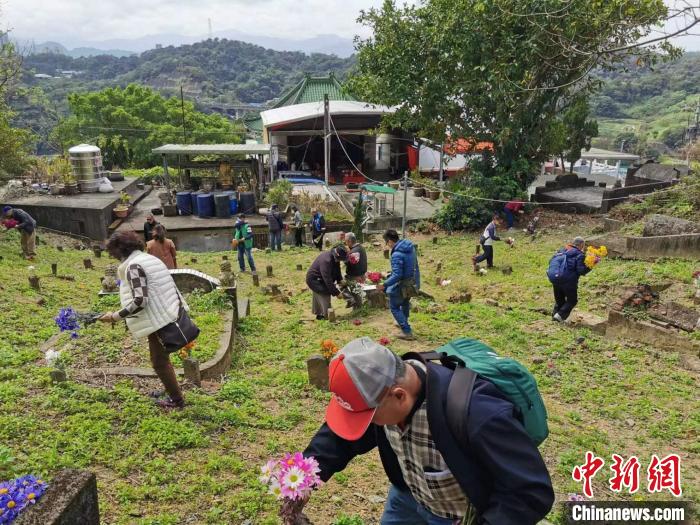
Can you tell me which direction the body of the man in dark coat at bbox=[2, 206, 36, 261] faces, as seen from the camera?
to the viewer's left

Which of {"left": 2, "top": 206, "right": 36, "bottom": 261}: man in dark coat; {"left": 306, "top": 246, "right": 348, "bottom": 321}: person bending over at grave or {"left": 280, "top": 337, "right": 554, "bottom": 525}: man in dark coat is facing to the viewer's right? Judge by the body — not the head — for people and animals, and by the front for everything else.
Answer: the person bending over at grave

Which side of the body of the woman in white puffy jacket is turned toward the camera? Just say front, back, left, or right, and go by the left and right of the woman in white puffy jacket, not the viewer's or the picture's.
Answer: left

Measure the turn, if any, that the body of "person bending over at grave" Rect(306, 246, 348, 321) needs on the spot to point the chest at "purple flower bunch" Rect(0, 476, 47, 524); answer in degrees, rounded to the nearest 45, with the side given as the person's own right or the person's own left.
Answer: approximately 90° to the person's own right

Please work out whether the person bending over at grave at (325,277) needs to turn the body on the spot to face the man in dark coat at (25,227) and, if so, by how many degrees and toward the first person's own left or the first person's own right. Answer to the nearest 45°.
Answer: approximately 135° to the first person's own left

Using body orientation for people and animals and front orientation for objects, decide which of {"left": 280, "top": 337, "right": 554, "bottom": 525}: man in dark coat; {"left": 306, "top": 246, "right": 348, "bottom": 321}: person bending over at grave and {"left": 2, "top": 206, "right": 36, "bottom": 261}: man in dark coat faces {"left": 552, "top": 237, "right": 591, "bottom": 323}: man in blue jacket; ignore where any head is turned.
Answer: the person bending over at grave

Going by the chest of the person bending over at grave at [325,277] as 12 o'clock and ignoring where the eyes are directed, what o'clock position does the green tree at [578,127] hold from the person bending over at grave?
The green tree is roughly at 10 o'clock from the person bending over at grave.
